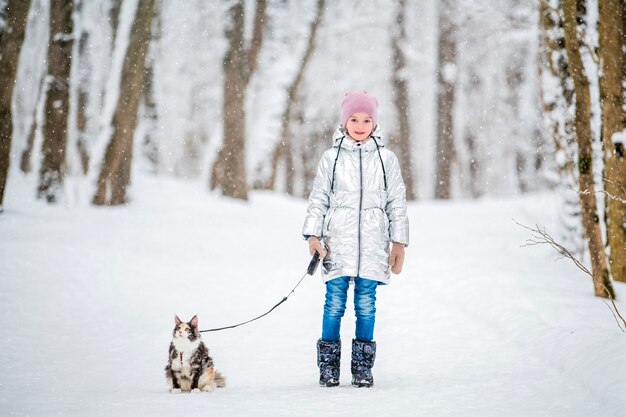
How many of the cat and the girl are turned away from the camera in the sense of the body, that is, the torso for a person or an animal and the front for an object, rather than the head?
0

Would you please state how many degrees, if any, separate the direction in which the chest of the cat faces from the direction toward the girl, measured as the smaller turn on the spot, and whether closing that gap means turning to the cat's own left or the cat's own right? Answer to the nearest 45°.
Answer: approximately 135° to the cat's own left

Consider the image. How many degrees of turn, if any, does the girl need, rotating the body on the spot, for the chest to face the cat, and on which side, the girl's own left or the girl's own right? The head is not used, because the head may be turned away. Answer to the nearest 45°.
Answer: approximately 90° to the girl's own right

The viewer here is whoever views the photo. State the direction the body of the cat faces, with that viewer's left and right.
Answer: facing the viewer and to the left of the viewer

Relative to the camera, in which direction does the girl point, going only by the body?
toward the camera

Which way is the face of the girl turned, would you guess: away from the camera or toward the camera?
toward the camera
